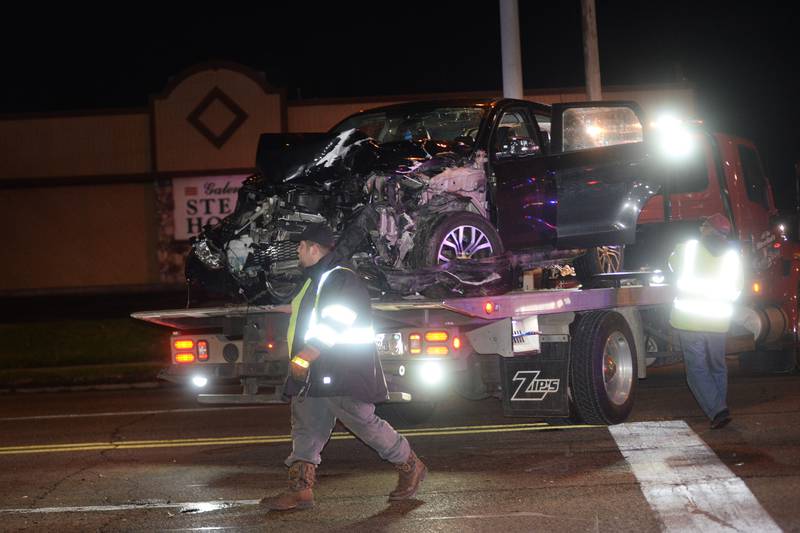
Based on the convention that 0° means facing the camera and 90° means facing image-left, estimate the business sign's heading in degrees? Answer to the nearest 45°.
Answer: approximately 0°

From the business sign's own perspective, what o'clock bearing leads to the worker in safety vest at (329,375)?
The worker in safety vest is roughly at 12 o'clock from the business sign.

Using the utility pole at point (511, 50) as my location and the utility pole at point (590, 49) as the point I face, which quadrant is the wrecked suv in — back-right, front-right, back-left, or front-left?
back-right

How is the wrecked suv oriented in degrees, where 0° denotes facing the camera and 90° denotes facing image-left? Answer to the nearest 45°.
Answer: approximately 45°

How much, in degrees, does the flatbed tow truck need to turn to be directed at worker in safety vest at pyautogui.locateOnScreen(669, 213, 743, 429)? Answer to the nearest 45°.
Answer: approximately 45° to its right

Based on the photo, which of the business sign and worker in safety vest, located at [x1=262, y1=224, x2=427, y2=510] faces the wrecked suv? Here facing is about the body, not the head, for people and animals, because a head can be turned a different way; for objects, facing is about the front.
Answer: the business sign
